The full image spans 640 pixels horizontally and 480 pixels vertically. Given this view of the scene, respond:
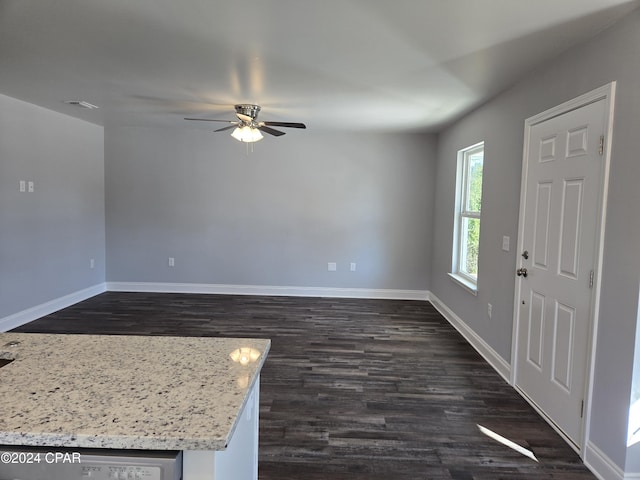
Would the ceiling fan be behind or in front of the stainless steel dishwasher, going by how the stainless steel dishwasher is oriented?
behind

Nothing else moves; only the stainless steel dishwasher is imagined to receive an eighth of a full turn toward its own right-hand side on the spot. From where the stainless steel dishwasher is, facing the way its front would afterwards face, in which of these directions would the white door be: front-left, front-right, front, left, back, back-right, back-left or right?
back

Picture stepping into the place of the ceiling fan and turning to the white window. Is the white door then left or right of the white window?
right

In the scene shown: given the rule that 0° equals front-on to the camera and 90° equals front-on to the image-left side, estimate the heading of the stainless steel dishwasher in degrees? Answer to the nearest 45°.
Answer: approximately 45°

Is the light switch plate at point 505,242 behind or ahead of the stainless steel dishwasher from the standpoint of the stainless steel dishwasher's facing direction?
behind

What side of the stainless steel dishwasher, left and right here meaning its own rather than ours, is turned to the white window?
back
